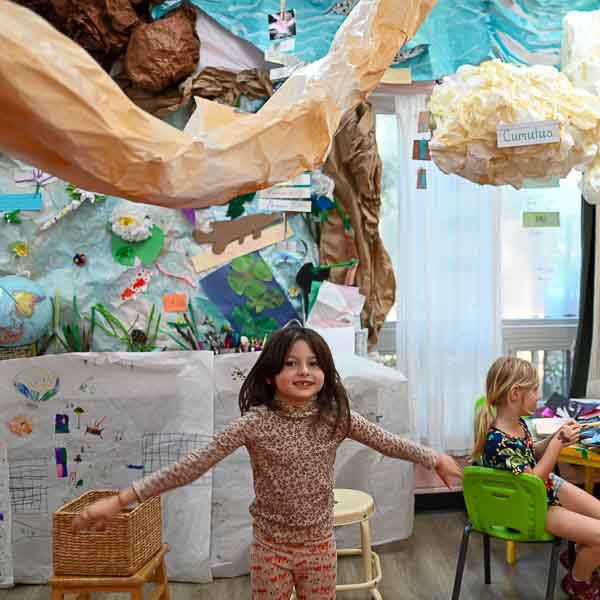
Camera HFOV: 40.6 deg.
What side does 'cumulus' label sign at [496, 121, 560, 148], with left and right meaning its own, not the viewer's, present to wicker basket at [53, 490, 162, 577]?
right

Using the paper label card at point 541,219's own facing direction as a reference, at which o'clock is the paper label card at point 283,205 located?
the paper label card at point 283,205 is roughly at 2 o'clock from the paper label card at point 541,219.

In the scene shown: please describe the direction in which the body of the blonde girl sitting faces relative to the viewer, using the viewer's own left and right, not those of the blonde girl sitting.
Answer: facing to the right of the viewer

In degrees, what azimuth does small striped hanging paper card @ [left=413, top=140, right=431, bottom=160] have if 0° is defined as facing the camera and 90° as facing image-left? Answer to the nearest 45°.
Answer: approximately 0°

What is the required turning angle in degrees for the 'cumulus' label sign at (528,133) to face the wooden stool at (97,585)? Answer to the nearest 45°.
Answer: approximately 90° to its right

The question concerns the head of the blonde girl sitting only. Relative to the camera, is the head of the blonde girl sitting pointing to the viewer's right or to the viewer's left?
to the viewer's right

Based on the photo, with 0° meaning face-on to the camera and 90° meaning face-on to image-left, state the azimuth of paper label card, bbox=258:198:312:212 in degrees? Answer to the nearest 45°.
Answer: approximately 0°

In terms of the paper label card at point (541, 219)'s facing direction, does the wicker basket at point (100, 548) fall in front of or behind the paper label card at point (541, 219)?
in front

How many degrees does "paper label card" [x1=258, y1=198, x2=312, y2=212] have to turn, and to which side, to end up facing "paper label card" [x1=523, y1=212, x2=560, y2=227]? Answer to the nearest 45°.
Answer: approximately 90° to its left

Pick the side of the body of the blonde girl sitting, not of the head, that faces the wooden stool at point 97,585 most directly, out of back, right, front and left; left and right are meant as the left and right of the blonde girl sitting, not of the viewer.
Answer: back

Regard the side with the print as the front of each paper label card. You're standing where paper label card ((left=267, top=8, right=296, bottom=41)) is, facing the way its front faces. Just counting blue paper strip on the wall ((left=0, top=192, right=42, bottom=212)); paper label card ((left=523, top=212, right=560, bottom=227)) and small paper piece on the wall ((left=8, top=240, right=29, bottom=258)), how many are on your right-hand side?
2
